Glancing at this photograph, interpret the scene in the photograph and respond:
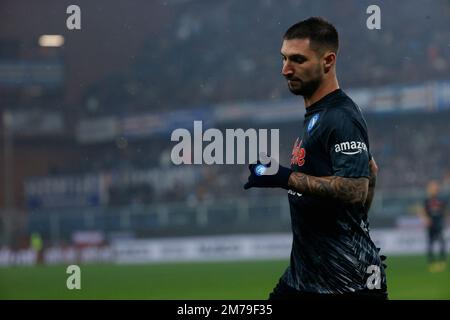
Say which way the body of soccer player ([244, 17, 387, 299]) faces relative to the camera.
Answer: to the viewer's left

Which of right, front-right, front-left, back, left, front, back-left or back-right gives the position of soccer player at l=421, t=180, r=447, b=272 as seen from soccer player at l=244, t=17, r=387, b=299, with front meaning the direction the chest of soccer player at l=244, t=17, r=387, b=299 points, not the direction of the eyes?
right
